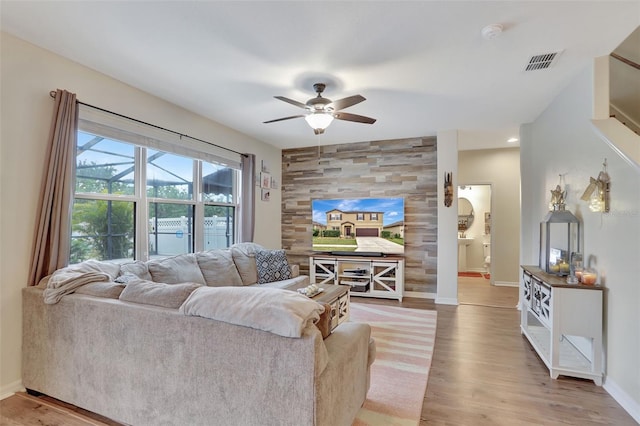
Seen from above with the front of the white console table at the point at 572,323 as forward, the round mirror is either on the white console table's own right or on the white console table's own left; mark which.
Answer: on the white console table's own right

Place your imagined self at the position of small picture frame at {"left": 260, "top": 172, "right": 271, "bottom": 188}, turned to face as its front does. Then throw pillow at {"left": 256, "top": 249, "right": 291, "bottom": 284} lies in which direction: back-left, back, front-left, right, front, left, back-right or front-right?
front-right

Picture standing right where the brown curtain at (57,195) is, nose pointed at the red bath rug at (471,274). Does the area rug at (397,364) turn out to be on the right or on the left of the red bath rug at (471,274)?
right

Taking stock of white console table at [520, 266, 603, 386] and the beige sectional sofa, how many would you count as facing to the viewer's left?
1

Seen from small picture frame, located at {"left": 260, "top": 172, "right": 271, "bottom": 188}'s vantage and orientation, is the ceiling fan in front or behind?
in front

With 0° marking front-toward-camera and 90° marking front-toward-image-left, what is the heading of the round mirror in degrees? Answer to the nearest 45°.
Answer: approximately 0°

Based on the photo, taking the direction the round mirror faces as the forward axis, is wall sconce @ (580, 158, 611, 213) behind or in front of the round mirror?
in front

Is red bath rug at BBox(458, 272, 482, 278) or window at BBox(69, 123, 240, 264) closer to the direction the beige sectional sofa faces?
the red bath rug

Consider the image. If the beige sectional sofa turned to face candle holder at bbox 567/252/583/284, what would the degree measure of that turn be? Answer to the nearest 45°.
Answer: approximately 45° to its right

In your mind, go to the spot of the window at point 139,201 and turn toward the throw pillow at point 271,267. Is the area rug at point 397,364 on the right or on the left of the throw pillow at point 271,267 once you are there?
right

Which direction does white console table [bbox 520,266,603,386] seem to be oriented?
to the viewer's left

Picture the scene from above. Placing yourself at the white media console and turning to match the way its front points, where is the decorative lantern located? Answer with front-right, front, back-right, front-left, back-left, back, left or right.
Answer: front-left

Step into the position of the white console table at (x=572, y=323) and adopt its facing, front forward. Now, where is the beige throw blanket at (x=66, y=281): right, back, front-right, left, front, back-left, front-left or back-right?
front-left

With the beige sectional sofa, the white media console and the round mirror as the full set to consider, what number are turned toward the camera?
2
